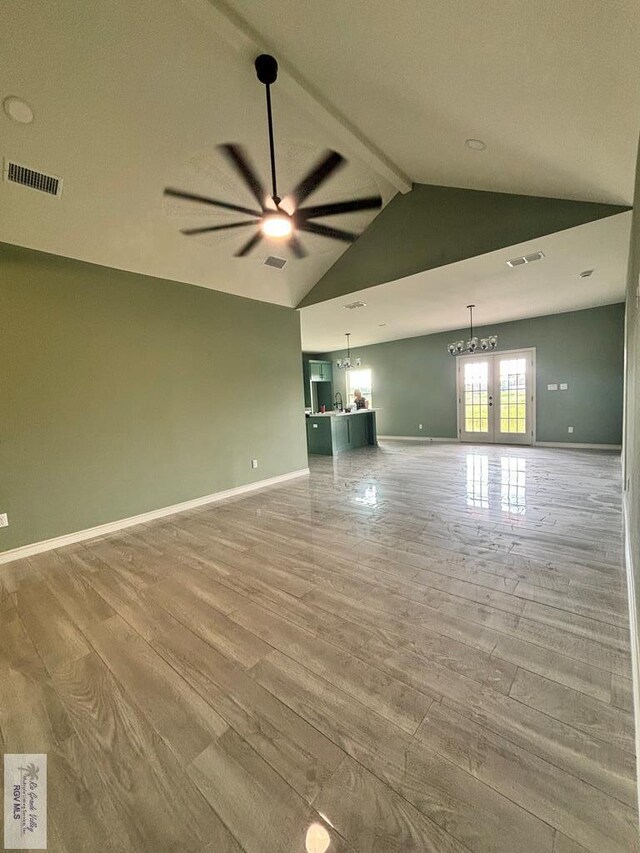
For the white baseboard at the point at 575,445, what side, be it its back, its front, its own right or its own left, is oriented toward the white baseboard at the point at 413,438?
right

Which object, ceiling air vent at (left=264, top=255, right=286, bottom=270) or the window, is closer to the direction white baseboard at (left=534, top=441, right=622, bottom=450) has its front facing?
the ceiling air vent

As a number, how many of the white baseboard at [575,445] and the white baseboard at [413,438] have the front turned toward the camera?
2

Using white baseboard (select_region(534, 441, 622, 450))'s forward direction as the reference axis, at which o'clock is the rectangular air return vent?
The rectangular air return vent is roughly at 1 o'clock from the white baseboard.

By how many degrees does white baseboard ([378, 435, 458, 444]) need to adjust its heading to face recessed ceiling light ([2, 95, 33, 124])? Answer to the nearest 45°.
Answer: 0° — it already faces it

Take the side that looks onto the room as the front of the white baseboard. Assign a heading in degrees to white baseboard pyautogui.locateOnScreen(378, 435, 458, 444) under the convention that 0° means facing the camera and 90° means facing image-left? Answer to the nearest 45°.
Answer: approximately 0°

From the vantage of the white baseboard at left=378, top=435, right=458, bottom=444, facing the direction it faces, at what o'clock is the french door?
The french door is roughly at 10 o'clock from the white baseboard.
